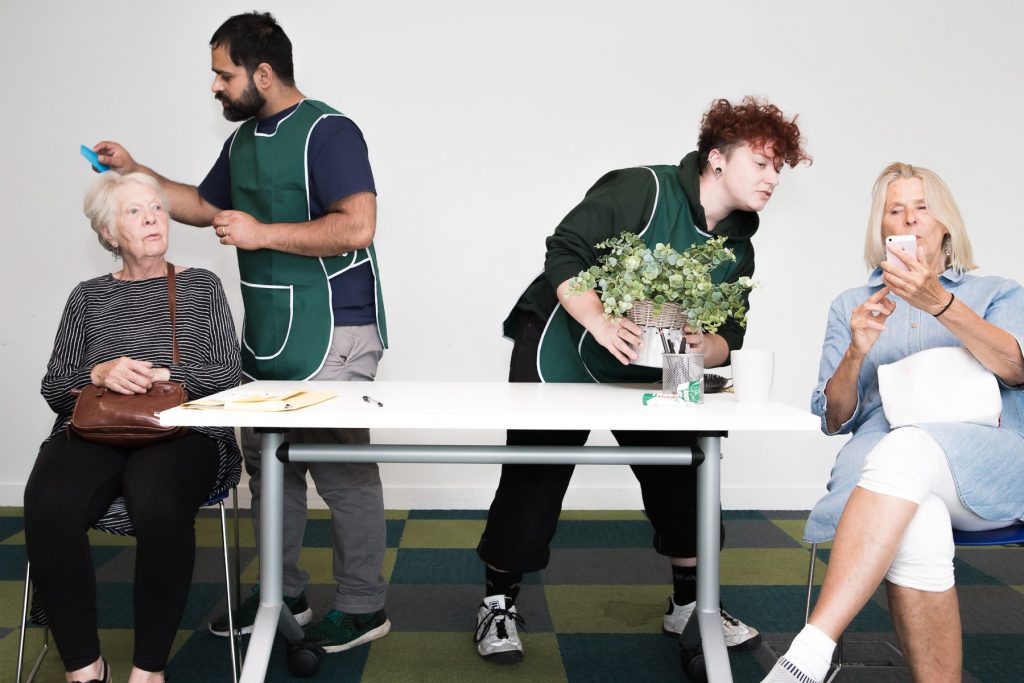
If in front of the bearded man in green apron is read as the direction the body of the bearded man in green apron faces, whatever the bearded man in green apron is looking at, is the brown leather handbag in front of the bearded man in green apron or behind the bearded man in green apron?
in front

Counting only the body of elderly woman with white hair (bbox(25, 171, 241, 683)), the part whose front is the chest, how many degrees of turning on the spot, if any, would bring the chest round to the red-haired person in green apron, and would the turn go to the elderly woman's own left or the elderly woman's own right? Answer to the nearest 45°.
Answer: approximately 90° to the elderly woman's own left

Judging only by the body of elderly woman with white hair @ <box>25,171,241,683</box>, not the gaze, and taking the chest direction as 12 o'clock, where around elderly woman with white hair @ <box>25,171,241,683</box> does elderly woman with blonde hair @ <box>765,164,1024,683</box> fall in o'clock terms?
elderly woman with blonde hair @ <box>765,164,1024,683</box> is roughly at 10 o'clock from elderly woman with white hair @ <box>25,171,241,683</box>.

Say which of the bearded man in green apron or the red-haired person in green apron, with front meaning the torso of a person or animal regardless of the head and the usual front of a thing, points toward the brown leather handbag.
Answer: the bearded man in green apron

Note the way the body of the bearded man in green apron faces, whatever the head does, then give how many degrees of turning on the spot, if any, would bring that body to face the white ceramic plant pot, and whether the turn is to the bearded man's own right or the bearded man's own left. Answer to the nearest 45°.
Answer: approximately 90° to the bearded man's own left

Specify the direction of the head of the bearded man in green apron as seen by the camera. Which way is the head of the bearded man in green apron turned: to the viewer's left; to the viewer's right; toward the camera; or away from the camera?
to the viewer's left

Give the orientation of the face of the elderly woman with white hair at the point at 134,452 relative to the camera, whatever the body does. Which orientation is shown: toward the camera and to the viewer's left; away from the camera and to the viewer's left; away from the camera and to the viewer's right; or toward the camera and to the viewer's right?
toward the camera and to the viewer's right
